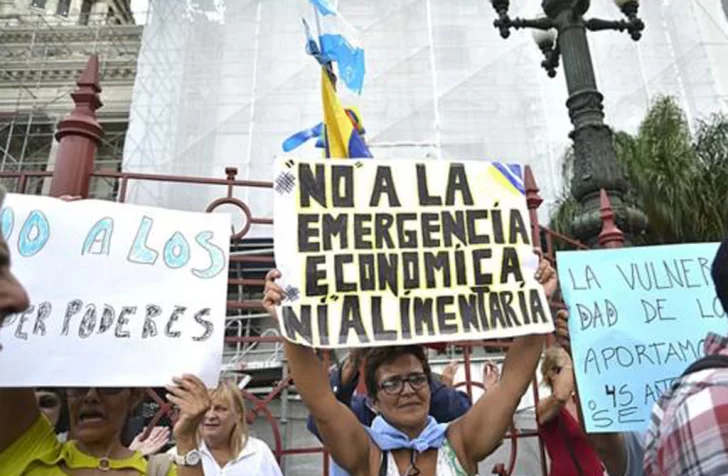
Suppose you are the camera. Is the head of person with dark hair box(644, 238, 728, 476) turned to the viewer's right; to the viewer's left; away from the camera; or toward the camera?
away from the camera

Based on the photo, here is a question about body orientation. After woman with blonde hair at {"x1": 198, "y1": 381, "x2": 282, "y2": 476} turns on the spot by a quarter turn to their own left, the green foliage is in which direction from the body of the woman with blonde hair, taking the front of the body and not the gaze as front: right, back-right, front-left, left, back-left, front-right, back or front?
left

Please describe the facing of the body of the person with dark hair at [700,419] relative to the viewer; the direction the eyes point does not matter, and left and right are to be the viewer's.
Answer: facing away from the viewer

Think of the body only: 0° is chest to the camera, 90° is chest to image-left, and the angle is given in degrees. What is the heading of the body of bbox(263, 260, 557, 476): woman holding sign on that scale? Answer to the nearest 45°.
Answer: approximately 0°

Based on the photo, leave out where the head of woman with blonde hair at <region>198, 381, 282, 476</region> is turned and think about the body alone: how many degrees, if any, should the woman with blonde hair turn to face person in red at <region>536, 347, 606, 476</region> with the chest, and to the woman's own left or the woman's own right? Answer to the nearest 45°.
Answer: approximately 135° to the woman's own left

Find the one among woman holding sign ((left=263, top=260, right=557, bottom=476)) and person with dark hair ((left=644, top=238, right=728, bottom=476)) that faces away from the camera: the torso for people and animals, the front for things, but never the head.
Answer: the person with dark hair

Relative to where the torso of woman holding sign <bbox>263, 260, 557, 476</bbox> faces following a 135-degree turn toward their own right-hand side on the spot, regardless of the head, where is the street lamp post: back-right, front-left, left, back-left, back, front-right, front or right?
right

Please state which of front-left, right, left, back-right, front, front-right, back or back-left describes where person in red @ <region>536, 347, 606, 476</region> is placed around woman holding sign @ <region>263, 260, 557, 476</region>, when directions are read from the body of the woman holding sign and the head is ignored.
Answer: back-left
